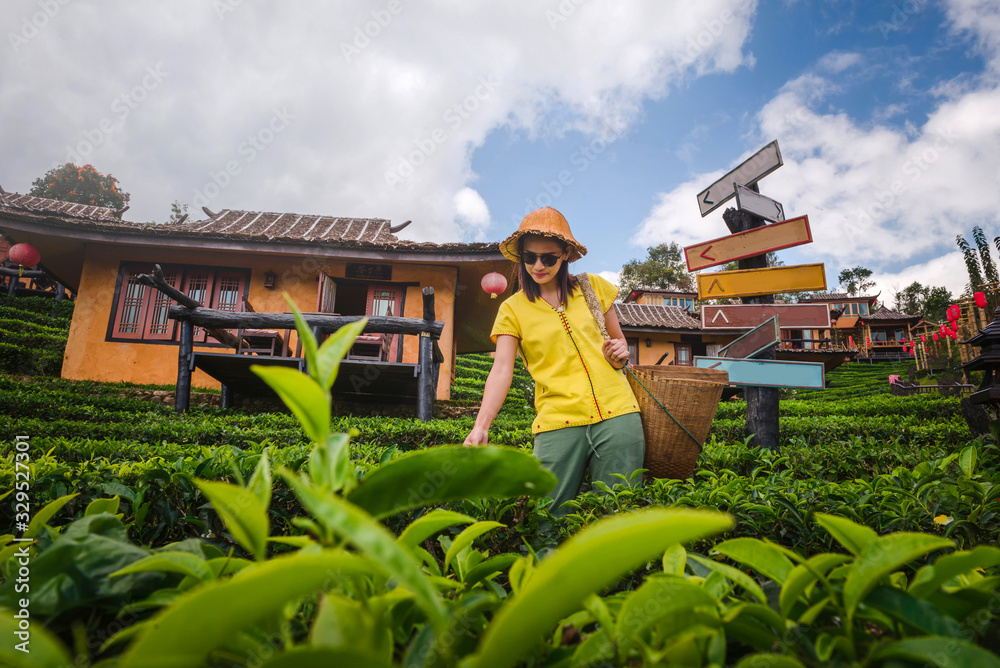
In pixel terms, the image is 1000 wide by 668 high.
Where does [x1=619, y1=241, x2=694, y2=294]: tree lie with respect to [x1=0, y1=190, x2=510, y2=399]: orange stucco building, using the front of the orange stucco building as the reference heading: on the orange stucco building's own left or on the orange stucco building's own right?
on the orange stucco building's own left

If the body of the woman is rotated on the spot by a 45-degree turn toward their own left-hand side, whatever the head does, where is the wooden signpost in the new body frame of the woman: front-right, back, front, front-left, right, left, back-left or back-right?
left

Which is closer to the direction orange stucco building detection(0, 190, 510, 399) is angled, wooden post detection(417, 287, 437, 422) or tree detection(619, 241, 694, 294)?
the wooden post

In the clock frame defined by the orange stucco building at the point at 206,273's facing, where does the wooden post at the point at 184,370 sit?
The wooden post is roughly at 12 o'clock from the orange stucco building.

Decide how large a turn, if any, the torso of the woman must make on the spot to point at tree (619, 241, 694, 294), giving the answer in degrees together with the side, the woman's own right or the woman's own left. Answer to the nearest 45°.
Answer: approximately 180°

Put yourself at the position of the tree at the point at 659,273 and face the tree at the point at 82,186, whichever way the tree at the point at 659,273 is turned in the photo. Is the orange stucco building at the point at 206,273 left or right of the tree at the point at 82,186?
left

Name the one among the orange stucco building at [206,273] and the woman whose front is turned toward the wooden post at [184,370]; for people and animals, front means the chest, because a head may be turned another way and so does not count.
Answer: the orange stucco building

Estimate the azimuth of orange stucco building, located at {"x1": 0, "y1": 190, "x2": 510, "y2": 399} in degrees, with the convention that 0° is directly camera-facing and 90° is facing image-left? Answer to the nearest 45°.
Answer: approximately 0°

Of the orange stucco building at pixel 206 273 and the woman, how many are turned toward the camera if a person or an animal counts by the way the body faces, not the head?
2

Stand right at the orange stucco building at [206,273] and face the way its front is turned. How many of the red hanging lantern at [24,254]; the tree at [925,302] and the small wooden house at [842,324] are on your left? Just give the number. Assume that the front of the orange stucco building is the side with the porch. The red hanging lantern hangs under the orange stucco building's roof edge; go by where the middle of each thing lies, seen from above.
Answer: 2

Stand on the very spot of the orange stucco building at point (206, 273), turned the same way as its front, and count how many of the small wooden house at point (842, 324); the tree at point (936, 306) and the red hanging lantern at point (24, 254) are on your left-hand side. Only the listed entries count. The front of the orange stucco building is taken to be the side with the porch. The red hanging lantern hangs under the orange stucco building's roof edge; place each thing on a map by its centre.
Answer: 2

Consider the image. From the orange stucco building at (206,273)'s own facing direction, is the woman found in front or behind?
in front

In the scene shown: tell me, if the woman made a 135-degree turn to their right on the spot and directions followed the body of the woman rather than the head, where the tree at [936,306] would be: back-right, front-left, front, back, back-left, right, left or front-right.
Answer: right

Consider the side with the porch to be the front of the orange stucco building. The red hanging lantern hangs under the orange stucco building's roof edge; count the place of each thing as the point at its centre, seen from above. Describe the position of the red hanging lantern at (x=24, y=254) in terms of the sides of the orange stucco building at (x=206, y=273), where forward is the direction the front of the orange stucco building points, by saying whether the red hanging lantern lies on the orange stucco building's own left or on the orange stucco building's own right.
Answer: on the orange stucco building's own right
